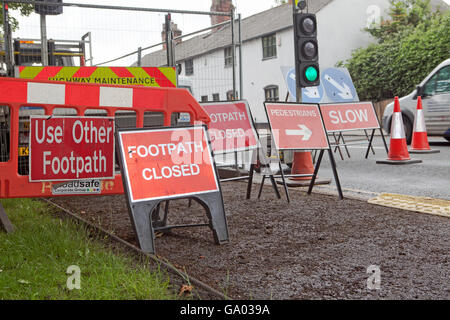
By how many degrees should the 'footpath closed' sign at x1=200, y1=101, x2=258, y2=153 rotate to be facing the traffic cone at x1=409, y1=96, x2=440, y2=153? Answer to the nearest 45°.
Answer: approximately 135° to its left

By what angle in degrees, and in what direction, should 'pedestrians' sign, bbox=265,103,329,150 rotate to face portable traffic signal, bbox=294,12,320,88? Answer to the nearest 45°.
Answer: approximately 180°

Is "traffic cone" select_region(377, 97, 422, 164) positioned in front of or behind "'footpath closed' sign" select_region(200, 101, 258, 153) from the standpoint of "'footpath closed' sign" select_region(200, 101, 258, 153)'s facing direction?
behind

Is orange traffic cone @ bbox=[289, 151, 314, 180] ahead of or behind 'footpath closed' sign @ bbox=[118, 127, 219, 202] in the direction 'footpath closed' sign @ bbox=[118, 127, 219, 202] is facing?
behind

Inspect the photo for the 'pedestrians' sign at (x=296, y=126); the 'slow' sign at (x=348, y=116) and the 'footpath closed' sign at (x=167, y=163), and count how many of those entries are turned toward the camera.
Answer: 3

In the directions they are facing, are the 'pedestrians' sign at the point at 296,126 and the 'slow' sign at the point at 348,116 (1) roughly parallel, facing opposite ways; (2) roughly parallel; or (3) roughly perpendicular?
roughly parallel

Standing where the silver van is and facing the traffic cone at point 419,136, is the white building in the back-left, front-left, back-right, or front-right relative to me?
back-right

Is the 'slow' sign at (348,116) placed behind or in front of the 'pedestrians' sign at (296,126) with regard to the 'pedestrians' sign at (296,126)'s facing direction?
behind

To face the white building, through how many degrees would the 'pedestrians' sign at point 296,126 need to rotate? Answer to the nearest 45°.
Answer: approximately 180°

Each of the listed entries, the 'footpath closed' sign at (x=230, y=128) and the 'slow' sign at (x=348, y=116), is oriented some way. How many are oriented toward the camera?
2

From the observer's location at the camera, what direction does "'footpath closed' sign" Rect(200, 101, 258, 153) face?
facing the viewer

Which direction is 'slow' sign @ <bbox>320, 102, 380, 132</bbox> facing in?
toward the camera
